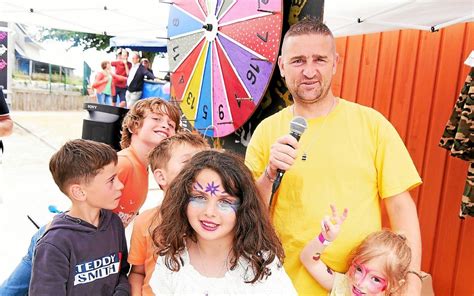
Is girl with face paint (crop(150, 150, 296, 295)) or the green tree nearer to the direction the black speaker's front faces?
the girl with face paint

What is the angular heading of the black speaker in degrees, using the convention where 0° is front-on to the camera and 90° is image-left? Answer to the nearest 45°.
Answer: approximately 45°

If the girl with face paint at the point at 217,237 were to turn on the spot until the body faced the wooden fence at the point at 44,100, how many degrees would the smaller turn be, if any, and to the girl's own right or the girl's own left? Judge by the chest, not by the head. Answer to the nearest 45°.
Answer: approximately 135° to the girl's own right

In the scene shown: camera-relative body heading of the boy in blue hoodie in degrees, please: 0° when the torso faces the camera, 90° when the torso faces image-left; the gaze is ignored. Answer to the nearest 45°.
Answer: approximately 315°

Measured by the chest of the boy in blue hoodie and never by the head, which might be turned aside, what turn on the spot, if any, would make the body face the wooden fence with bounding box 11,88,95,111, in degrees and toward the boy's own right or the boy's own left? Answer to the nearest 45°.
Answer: approximately 135° to the boy's own left
